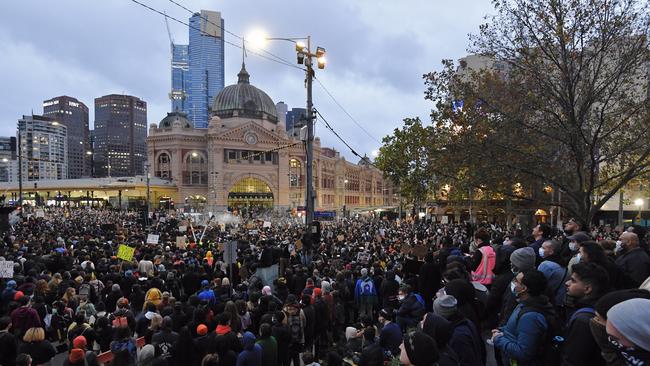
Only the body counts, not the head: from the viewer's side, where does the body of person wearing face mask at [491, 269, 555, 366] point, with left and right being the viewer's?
facing to the left of the viewer

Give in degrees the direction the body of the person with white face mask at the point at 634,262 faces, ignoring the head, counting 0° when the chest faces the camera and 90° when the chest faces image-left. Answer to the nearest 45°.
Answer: approximately 90°

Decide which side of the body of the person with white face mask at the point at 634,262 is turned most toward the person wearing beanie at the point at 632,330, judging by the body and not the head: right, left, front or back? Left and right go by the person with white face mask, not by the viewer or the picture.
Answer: left

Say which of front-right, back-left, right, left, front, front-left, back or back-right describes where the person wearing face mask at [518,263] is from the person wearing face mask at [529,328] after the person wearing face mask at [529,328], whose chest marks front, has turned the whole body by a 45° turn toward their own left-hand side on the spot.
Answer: back-right

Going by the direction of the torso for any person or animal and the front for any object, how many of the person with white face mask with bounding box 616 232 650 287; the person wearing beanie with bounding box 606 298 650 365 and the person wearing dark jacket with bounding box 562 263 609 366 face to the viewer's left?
3

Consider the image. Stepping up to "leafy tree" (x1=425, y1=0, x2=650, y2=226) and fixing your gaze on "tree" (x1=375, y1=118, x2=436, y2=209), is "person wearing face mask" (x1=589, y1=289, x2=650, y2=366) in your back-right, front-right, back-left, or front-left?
back-left

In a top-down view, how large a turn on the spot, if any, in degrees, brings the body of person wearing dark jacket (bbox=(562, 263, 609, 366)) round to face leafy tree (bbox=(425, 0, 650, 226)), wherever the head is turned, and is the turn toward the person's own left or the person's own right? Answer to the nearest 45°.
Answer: approximately 90° to the person's own right

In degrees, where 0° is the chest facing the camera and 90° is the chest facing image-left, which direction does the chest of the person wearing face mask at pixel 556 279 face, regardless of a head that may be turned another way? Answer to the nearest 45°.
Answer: approximately 90°

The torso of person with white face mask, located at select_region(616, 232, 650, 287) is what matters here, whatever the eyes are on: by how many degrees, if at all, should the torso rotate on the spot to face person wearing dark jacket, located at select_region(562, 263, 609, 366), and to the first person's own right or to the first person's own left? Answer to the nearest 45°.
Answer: approximately 90° to the first person's own left

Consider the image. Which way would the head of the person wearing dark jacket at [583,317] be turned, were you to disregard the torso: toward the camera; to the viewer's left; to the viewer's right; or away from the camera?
to the viewer's left

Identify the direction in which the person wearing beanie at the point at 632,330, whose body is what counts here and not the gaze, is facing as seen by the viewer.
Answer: to the viewer's left
